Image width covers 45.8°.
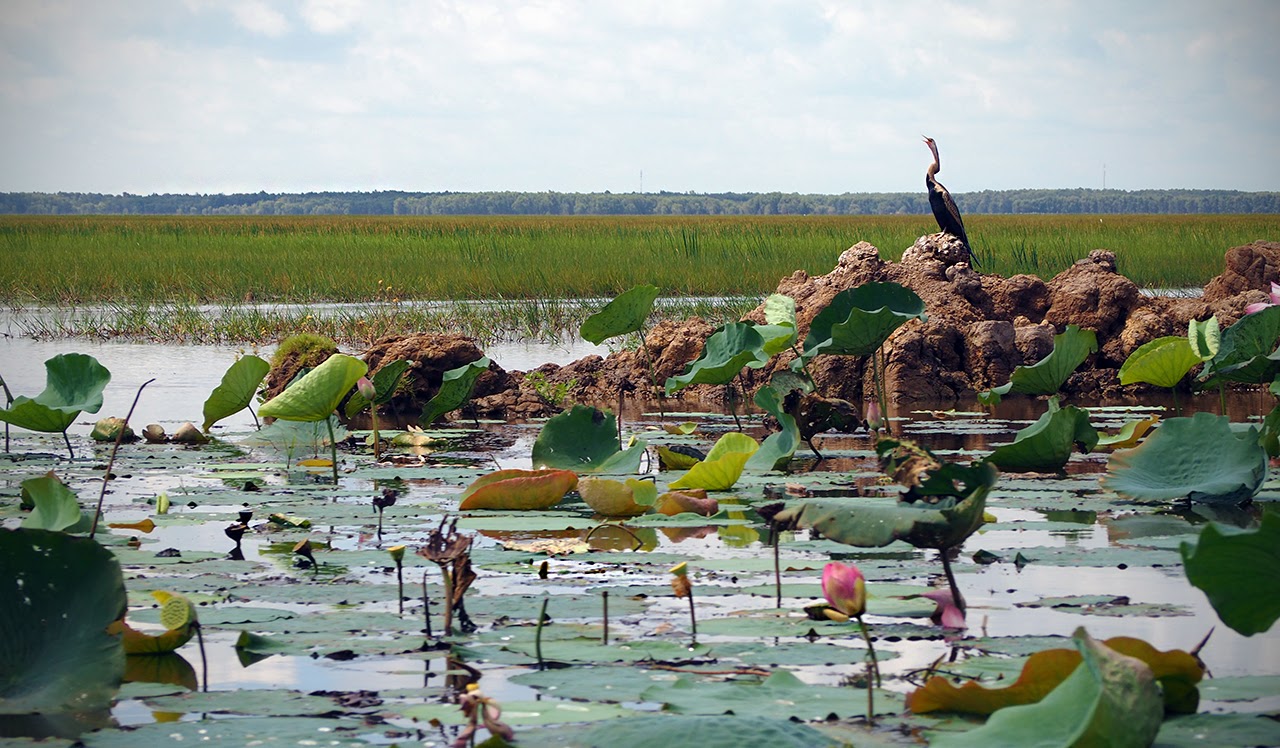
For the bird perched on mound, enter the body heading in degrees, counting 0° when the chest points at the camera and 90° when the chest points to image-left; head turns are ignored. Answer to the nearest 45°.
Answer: approximately 90°

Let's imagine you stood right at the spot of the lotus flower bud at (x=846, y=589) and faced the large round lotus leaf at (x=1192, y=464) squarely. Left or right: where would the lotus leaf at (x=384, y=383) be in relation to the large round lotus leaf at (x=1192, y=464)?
left

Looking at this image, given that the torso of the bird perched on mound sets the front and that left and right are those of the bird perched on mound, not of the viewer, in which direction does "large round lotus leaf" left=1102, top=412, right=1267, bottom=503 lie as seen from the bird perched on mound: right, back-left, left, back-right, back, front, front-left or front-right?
left

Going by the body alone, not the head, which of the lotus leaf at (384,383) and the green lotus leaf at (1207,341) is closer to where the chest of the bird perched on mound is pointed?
the lotus leaf

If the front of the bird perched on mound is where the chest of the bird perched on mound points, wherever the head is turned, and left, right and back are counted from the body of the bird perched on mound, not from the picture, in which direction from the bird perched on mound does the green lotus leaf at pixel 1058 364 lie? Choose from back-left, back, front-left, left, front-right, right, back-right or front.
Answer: left

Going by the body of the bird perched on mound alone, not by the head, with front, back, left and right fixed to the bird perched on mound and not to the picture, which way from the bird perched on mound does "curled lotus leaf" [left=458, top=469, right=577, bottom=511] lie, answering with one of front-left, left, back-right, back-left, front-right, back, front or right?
left

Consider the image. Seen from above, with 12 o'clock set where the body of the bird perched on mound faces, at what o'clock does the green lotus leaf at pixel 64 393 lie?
The green lotus leaf is roughly at 10 o'clock from the bird perched on mound.

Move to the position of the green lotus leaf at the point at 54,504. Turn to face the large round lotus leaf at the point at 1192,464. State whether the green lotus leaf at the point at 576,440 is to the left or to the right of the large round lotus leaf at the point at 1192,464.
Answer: left

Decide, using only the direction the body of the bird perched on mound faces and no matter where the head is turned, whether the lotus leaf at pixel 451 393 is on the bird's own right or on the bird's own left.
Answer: on the bird's own left

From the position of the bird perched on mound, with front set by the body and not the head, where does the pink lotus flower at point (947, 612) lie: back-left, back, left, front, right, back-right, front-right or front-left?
left
